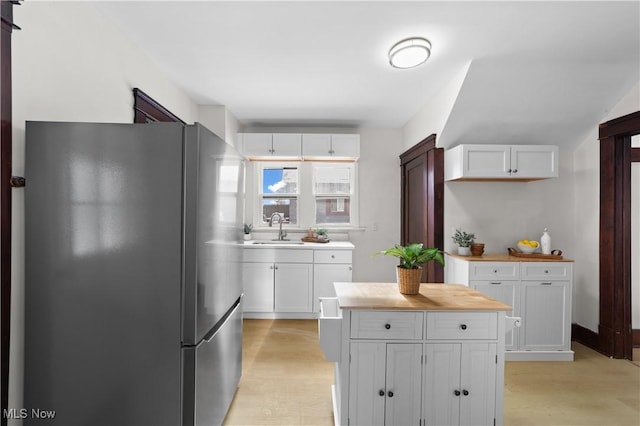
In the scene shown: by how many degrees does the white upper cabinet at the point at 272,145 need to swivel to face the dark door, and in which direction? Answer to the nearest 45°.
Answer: approximately 45° to its left

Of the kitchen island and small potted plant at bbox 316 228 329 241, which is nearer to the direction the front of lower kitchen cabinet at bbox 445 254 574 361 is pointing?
the kitchen island

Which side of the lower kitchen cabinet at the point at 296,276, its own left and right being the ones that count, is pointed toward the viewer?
front

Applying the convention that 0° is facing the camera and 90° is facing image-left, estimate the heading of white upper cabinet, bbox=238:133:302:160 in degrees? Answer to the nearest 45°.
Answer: approximately 0°

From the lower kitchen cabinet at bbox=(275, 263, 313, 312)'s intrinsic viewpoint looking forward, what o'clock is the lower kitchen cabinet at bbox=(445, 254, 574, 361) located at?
the lower kitchen cabinet at bbox=(445, 254, 574, 361) is roughly at 10 o'clock from the lower kitchen cabinet at bbox=(275, 263, 313, 312).

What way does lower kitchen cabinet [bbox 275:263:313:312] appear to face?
toward the camera

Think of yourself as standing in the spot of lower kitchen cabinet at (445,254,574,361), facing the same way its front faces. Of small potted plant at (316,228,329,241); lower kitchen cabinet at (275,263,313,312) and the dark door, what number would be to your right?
3

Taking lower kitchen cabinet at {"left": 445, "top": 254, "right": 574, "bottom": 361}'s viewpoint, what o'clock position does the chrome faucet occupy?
The chrome faucet is roughly at 3 o'clock from the lower kitchen cabinet.

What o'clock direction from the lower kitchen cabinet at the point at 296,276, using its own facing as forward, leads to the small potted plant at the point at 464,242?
The small potted plant is roughly at 10 o'clock from the lower kitchen cabinet.

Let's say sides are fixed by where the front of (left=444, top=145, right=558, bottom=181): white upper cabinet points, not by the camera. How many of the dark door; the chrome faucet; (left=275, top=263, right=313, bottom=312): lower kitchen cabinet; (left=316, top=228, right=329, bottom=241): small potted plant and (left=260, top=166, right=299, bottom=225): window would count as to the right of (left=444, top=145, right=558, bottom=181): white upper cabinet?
5
